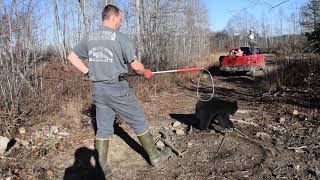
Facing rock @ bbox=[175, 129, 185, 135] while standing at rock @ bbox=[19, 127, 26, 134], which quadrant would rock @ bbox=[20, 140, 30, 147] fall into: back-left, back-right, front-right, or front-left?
front-right

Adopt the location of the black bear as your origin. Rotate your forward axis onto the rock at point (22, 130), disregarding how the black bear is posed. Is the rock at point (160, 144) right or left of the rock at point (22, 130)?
left

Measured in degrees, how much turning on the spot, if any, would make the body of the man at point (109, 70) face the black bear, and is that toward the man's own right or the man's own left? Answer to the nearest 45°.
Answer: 0° — they already face it

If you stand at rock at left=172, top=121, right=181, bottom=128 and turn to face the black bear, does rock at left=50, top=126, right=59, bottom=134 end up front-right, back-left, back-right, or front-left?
back-right

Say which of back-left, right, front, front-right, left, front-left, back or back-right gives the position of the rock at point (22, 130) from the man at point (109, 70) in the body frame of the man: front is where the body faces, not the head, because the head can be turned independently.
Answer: left

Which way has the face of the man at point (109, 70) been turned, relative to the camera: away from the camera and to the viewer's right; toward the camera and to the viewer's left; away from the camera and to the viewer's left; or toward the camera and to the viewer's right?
away from the camera and to the viewer's right

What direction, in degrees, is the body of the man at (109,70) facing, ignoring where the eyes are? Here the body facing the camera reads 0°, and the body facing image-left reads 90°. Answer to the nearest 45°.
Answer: approximately 225°

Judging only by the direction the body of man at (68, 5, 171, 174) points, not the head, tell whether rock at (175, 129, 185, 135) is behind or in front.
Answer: in front
